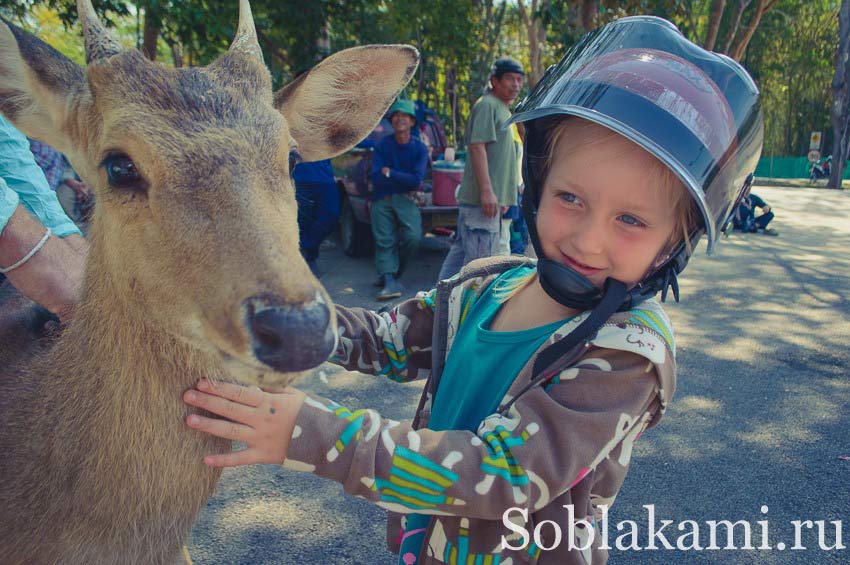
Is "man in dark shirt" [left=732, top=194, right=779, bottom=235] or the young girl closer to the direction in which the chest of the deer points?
the young girl

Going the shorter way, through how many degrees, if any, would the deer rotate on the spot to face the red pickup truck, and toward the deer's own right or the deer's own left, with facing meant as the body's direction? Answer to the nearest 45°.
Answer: approximately 135° to the deer's own left

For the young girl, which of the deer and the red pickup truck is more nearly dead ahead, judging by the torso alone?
the deer

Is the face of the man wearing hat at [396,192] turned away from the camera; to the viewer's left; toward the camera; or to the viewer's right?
toward the camera

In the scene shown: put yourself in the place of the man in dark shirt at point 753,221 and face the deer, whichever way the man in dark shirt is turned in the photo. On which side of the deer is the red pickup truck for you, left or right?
right

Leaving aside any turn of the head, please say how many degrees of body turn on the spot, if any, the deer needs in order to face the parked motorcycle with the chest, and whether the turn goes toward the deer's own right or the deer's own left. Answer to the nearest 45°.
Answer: approximately 90° to the deer's own left

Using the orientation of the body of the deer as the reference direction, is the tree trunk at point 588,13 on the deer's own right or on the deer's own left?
on the deer's own left

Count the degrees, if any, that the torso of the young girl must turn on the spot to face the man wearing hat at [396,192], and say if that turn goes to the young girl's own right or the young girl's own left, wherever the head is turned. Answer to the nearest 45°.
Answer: approximately 135° to the young girl's own right

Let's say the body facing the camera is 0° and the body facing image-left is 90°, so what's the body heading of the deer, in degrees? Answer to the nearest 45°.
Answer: approximately 315°

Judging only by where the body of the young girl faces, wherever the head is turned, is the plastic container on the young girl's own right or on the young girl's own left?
on the young girl's own right

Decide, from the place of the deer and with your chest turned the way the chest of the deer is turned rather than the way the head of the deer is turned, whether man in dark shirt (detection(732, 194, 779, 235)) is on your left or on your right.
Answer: on your left

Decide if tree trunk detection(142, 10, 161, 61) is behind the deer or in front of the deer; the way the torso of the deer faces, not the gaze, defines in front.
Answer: behind

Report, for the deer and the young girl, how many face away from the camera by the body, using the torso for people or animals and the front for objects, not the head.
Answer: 0

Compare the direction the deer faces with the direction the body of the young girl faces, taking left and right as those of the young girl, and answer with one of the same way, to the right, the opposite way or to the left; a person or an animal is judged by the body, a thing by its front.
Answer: to the left

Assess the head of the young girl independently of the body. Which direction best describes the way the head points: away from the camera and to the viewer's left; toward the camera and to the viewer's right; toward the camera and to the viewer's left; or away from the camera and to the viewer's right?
toward the camera and to the viewer's left

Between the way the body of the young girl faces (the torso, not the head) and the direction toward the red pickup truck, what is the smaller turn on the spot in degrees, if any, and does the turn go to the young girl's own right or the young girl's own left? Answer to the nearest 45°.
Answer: approximately 135° to the young girl's own right

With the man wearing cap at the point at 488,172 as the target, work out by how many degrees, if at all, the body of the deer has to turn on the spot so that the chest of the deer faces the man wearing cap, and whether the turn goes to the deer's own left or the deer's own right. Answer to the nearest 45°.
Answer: approximately 90° to the deer's own left

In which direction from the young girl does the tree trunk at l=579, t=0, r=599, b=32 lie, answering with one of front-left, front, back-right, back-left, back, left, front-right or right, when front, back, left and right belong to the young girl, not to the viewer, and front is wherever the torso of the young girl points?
back-right

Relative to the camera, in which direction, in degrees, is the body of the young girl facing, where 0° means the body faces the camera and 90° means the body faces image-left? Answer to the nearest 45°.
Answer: approximately 45°
